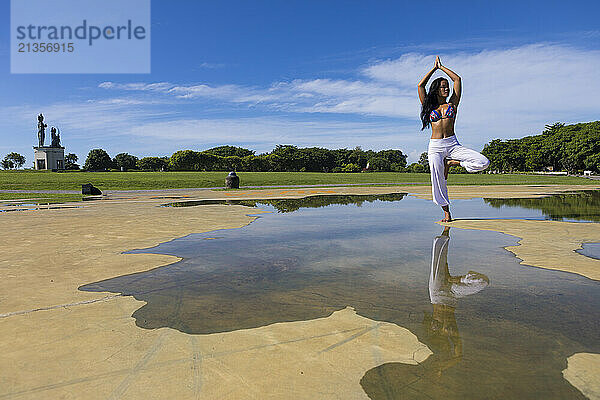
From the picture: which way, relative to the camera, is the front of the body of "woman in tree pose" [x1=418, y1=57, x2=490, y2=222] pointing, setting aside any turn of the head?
toward the camera
